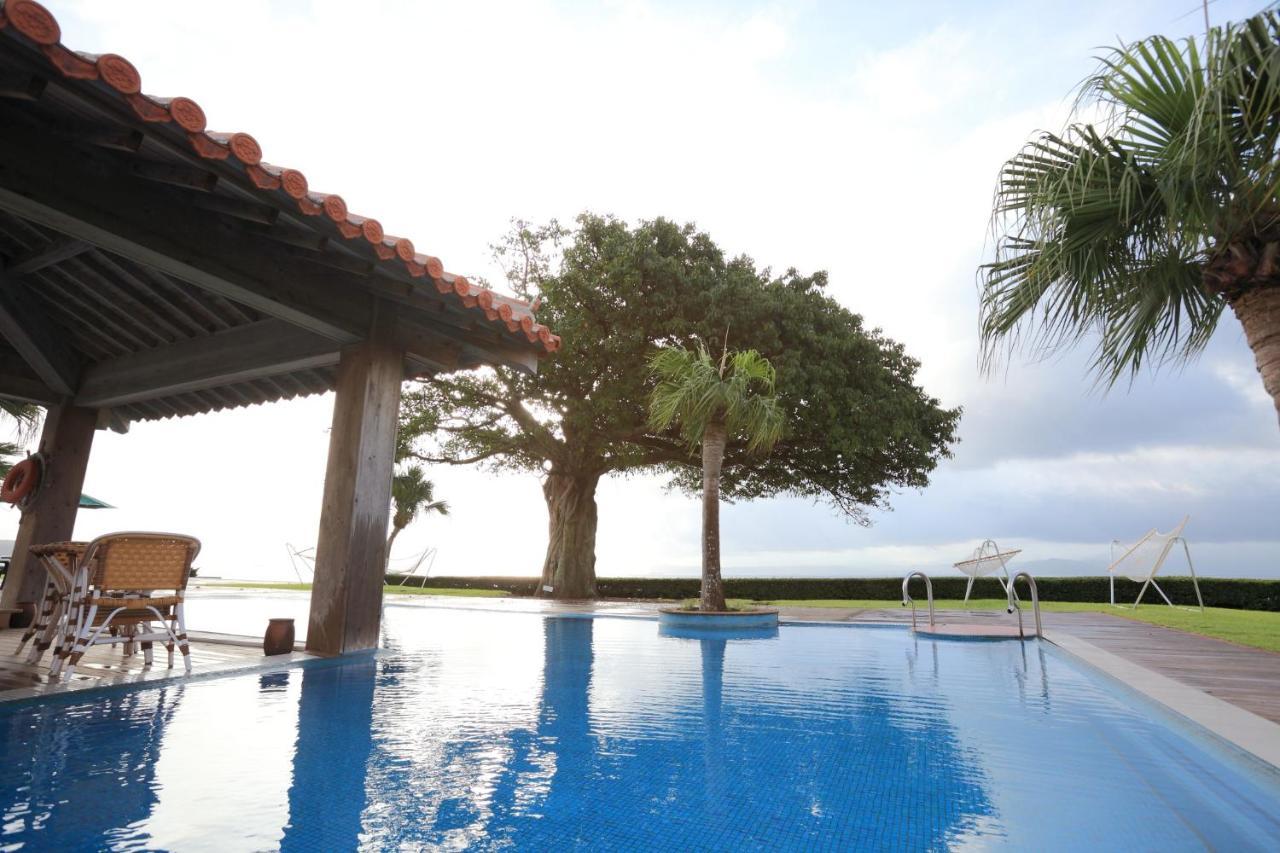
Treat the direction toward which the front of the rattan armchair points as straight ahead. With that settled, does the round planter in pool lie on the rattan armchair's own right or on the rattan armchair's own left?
on the rattan armchair's own right

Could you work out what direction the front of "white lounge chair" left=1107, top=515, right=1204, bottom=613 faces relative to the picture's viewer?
facing to the left of the viewer

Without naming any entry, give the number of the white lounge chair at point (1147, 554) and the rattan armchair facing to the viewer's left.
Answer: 1

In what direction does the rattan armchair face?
away from the camera

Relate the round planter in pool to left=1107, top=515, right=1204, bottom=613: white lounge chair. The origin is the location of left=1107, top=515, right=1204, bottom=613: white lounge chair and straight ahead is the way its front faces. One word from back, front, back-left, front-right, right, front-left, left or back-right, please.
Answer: front-left

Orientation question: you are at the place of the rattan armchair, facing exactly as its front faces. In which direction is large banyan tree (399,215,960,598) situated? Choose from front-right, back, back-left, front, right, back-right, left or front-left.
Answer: front-right

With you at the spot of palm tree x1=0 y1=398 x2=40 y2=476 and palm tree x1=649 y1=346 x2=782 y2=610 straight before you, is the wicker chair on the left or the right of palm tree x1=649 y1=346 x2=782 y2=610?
right

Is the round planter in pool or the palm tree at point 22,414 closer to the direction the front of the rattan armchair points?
the palm tree

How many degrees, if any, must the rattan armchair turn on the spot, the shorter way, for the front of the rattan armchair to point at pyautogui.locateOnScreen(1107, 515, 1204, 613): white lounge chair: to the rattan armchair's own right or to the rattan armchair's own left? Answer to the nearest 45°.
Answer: approximately 90° to the rattan armchair's own right

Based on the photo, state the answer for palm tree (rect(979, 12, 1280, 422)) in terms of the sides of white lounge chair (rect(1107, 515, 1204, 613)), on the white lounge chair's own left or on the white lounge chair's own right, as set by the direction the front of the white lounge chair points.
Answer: on the white lounge chair's own left
